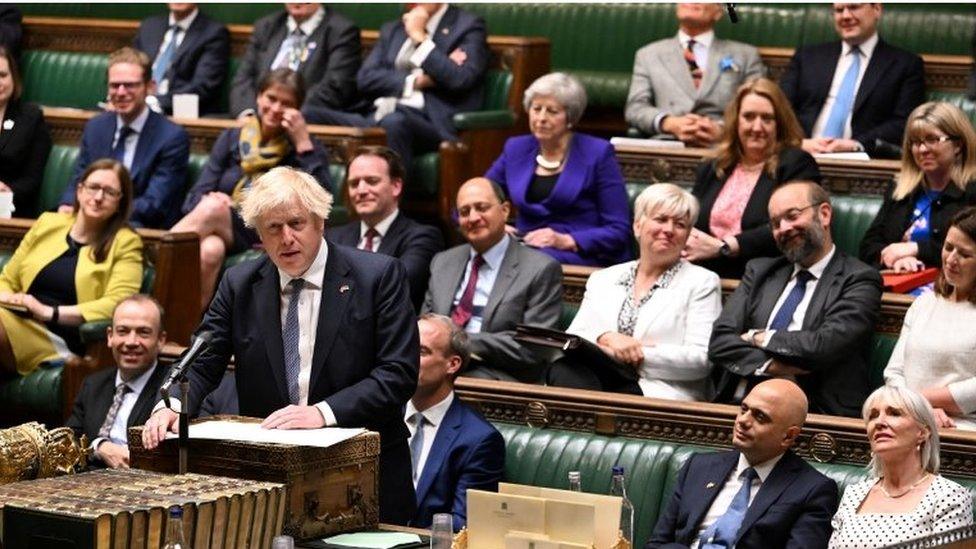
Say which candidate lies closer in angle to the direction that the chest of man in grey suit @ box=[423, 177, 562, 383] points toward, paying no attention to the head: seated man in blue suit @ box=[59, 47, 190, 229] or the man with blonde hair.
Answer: the man with blonde hair

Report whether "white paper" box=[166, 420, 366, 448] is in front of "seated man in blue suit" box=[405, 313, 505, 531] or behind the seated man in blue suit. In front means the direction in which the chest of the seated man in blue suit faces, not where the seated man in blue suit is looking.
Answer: in front

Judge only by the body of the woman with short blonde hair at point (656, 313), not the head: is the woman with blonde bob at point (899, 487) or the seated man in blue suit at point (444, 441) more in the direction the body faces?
the seated man in blue suit

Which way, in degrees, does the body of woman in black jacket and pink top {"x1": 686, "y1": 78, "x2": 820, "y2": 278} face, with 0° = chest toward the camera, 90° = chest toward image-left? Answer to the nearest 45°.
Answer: approximately 45°

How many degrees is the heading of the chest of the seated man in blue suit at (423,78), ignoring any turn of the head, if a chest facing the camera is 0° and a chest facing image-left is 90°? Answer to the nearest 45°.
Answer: approximately 45°
